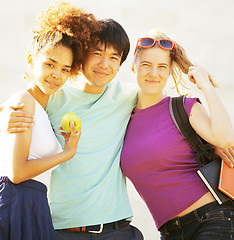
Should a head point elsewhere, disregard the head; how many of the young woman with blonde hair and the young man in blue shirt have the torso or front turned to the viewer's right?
0

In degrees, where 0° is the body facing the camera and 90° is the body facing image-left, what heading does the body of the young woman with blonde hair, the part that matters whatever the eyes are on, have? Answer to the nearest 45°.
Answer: approximately 45°

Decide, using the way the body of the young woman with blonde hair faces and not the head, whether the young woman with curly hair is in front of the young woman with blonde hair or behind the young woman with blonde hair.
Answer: in front

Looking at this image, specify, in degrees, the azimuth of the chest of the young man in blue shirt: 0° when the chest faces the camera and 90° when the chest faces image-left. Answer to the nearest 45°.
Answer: approximately 0°
